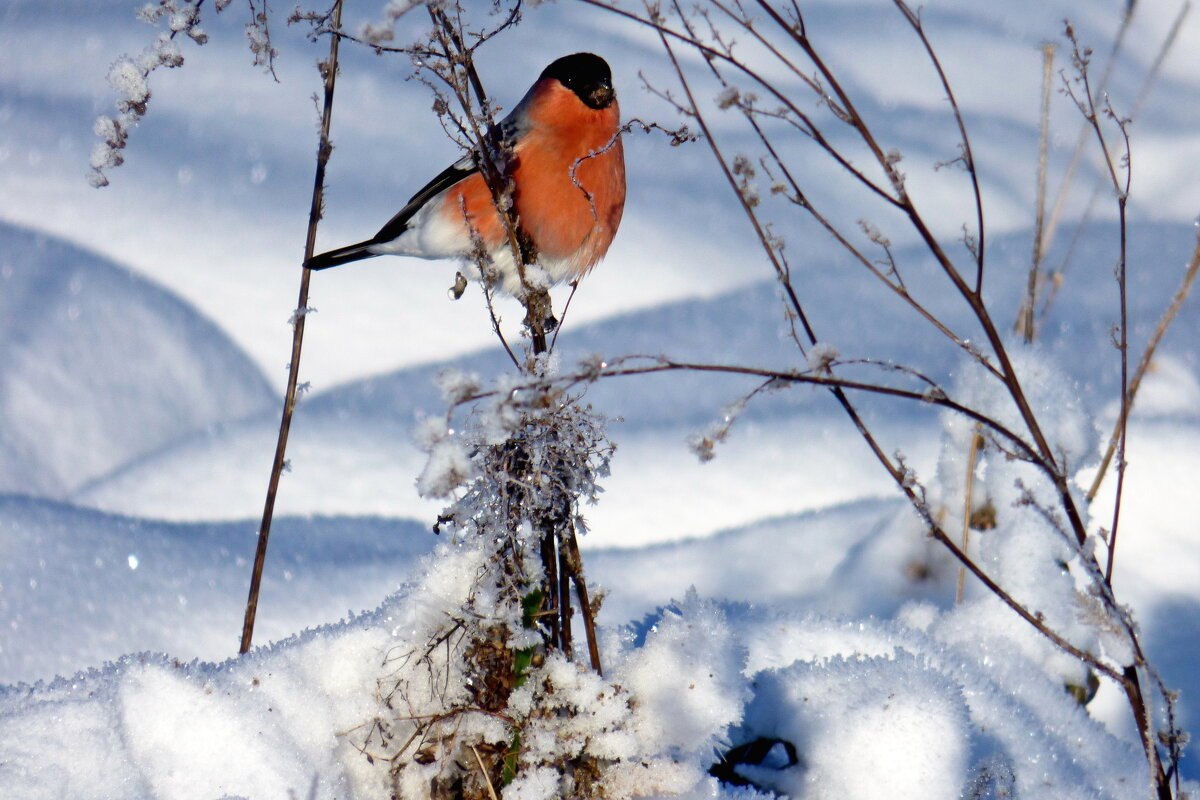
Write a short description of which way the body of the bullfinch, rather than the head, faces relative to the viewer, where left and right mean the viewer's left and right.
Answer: facing the viewer and to the right of the viewer
